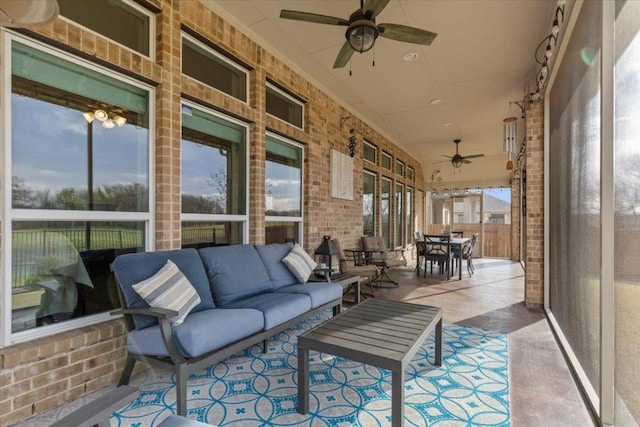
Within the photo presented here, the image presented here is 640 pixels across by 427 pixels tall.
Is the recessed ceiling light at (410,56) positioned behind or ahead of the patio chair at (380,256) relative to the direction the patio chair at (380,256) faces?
ahead

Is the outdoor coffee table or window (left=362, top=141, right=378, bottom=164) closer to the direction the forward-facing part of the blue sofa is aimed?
the outdoor coffee table

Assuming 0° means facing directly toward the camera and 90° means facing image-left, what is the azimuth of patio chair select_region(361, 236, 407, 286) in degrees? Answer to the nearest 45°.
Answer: approximately 315°

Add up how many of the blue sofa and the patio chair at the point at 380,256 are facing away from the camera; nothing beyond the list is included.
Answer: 0

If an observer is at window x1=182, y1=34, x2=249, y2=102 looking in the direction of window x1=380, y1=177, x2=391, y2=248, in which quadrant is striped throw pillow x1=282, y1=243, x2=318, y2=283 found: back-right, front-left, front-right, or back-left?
front-right

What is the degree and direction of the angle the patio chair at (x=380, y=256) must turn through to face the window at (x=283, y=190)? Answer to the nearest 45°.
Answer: approximately 90° to its right

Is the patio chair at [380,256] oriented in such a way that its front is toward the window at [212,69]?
no

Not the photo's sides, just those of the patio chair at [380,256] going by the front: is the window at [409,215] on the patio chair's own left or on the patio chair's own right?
on the patio chair's own left

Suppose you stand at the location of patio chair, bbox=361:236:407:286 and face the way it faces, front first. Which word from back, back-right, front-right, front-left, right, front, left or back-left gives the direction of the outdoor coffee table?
front-right
